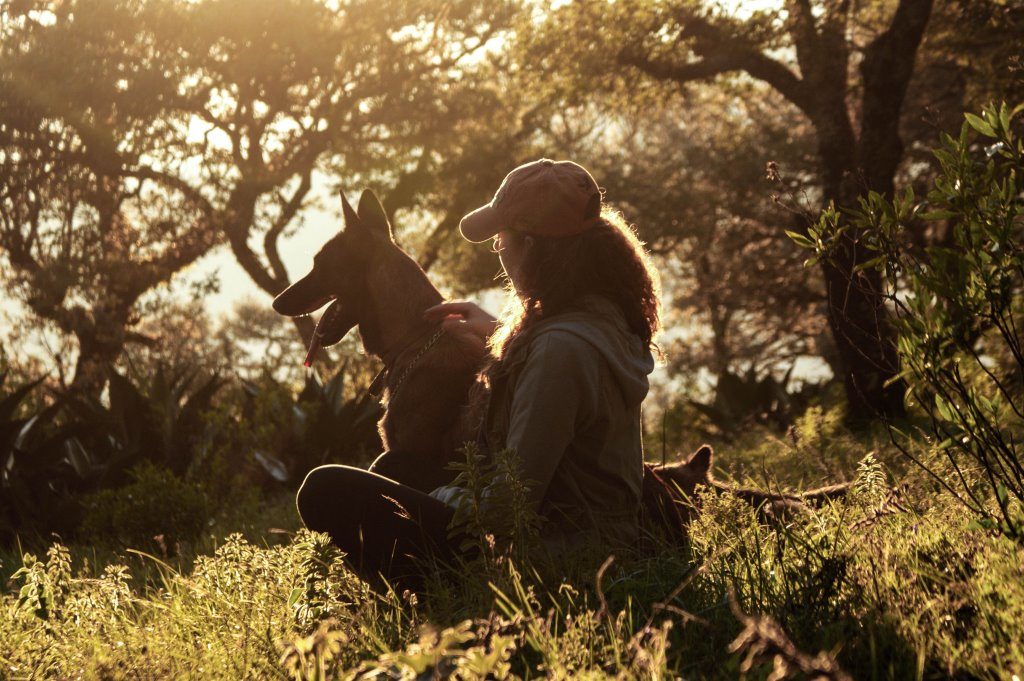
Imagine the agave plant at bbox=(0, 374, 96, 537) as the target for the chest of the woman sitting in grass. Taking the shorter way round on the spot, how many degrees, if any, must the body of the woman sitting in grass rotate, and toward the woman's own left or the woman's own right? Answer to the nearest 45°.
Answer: approximately 45° to the woman's own right

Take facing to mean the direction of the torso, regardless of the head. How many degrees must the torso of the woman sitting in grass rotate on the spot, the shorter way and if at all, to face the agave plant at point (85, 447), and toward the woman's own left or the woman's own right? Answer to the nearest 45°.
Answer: approximately 45° to the woman's own right

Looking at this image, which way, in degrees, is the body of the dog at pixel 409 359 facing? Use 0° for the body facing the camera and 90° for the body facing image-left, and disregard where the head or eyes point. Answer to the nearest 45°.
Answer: approximately 90°

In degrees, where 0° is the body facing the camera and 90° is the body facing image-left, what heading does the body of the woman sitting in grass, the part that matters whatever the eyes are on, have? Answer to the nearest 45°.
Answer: approximately 90°

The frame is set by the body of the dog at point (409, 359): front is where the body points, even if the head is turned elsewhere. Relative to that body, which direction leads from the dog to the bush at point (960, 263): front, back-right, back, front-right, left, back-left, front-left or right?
back-left

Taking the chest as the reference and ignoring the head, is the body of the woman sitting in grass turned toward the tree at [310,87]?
no

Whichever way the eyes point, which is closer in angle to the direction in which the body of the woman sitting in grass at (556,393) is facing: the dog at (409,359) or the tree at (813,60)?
the dog

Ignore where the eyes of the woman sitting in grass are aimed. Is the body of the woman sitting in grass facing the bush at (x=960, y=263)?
no

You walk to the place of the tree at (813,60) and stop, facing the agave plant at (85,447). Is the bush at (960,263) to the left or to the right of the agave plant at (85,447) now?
left

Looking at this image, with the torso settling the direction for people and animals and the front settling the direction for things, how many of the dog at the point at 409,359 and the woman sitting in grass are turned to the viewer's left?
2

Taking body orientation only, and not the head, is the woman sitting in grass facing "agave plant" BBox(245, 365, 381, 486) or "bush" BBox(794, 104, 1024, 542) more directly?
the agave plant

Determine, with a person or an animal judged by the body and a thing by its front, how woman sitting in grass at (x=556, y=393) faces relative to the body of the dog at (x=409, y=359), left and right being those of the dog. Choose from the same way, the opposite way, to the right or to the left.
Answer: the same way

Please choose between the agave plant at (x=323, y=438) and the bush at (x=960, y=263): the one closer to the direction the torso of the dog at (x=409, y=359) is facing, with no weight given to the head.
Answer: the agave plant

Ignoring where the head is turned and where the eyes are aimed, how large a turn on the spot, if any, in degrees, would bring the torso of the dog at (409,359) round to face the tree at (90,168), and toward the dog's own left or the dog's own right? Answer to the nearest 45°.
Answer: approximately 45° to the dog's own right
